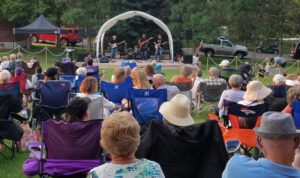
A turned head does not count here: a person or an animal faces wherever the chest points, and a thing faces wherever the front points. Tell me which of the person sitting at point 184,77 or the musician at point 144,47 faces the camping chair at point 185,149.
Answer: the musician

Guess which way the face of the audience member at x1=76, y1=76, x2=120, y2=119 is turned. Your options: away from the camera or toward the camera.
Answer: away from the camera

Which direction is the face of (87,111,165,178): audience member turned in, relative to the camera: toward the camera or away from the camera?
away from the camera

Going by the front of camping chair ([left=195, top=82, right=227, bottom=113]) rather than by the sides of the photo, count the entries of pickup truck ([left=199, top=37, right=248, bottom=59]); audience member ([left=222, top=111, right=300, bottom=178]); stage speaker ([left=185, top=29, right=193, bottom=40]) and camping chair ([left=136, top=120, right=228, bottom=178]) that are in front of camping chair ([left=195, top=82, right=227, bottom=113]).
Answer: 2

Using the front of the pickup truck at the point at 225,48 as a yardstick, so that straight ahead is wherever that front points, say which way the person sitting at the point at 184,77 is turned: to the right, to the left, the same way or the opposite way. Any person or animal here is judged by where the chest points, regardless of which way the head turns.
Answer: to the left

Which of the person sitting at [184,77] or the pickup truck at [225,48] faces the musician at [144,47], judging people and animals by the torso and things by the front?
the person sitting

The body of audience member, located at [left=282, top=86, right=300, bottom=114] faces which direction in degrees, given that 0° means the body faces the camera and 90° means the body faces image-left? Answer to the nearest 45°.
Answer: approximately 180°

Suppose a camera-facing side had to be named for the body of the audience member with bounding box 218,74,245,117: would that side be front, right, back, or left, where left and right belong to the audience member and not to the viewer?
back

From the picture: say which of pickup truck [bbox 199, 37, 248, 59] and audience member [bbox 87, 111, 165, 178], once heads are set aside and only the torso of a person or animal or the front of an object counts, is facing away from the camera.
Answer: the audience member

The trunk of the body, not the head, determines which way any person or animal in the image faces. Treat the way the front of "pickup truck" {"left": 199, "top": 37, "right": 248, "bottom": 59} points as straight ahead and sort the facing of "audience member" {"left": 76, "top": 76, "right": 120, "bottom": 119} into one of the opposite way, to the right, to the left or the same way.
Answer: to the left
